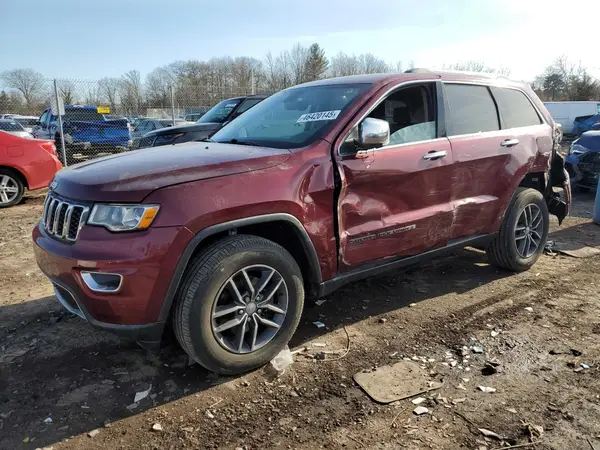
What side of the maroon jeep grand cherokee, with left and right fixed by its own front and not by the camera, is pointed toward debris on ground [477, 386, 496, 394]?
left

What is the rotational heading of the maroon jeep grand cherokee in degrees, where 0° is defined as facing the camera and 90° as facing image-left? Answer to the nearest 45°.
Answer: approximately 45°

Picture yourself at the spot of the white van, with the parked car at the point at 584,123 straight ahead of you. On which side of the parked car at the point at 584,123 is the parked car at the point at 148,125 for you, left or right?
right

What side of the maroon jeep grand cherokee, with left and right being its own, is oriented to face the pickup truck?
right

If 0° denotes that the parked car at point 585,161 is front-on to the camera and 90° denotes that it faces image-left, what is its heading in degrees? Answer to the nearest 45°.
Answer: approximately 45°
